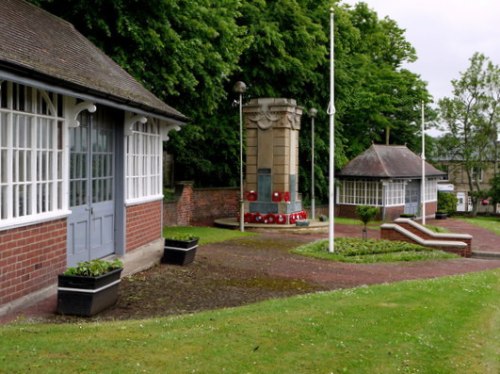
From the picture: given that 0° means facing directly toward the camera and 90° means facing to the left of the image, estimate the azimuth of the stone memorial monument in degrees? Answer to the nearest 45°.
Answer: approximately 0°

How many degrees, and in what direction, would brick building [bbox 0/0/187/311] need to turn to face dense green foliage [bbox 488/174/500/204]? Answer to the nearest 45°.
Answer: approximately 90° to its left

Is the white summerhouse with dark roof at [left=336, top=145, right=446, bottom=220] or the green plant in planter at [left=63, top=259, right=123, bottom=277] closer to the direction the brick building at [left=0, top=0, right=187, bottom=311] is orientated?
the green plant in planter

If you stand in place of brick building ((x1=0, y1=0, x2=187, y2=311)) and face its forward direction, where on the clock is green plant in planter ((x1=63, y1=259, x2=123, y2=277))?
The green plant in planter is roughly at 1 o'clock from the brick building.

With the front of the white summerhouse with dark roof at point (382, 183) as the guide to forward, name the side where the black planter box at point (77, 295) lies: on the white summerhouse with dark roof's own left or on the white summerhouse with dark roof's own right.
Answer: on the white summerhouse with dark roof's own right

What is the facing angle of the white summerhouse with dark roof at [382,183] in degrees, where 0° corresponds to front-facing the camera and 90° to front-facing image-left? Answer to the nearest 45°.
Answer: approximately 315°

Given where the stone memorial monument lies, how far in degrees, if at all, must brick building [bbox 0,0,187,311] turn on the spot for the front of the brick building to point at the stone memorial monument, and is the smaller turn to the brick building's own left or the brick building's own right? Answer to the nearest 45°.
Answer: approximately 90° to the brick building's own left
